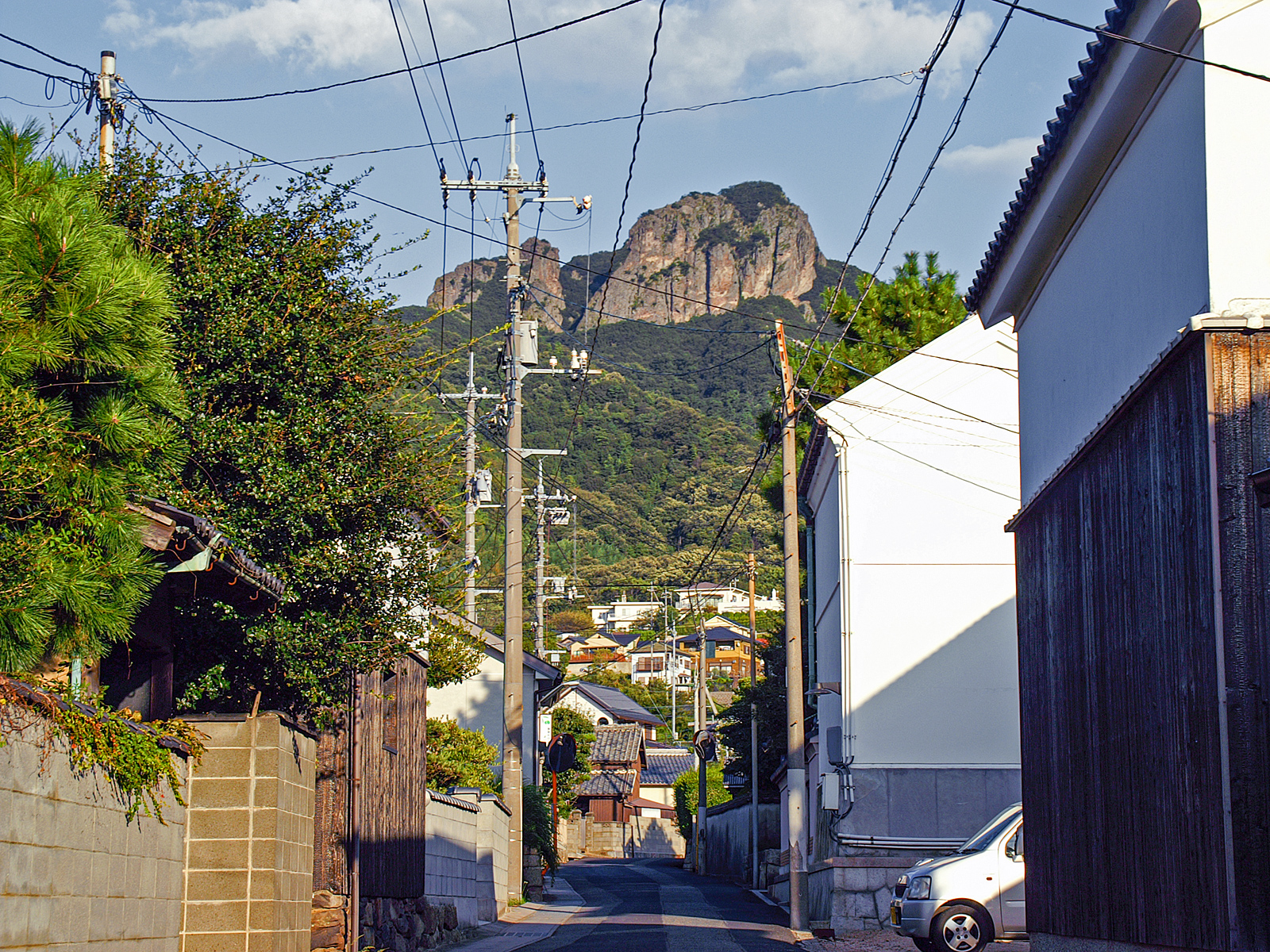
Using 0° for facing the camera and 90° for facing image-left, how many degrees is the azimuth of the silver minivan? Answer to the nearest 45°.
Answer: approximately 90°

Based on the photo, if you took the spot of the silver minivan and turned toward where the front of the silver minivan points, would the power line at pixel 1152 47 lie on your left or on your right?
on your left

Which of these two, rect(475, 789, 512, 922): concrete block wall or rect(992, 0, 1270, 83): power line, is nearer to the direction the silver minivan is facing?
the concrete block wall

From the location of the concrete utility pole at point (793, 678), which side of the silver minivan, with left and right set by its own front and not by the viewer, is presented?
right

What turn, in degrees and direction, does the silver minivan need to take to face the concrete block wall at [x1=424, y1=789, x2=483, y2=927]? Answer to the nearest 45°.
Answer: approximately 45° to its right
